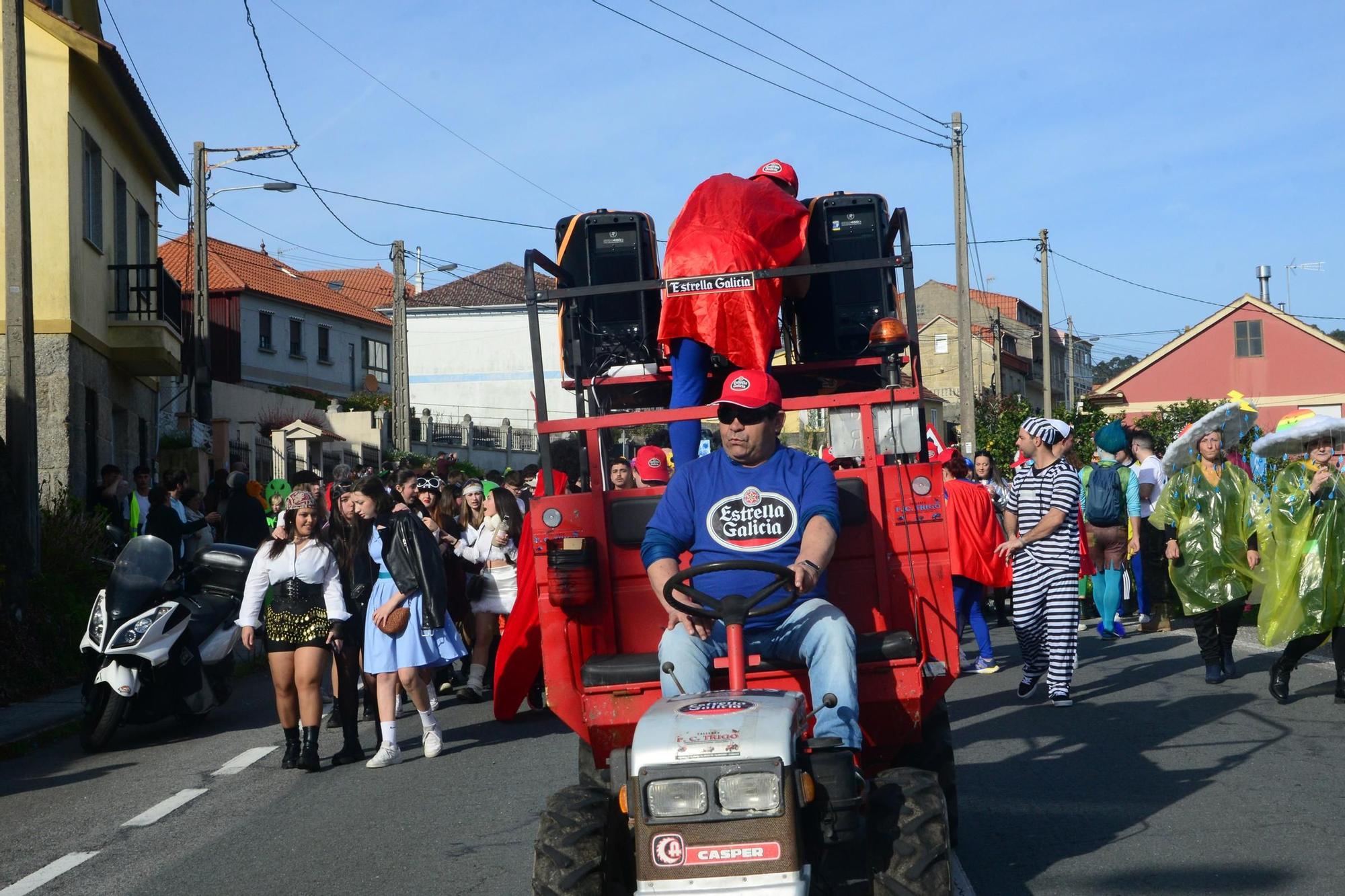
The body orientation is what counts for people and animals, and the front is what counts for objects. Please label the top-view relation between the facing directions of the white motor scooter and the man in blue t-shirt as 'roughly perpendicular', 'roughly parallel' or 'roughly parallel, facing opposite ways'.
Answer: roughly parallel

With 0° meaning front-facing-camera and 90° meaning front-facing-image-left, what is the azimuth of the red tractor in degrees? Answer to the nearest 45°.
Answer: approximately 0°

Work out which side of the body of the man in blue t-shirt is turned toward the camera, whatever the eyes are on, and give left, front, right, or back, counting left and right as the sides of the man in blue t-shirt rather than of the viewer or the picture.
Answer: front

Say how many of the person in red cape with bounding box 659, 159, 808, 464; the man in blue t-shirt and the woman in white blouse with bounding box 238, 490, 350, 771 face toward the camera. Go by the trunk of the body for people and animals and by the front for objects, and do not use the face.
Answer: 2

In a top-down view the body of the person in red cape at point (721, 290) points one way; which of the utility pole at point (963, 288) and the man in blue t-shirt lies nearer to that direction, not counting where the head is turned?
the utility pole

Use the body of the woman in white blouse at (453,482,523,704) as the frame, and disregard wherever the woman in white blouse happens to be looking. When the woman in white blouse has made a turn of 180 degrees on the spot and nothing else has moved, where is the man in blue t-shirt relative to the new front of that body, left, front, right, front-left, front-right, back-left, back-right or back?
back-right

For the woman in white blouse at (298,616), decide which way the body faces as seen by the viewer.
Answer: toward the camera

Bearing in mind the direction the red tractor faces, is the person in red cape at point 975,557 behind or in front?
behind

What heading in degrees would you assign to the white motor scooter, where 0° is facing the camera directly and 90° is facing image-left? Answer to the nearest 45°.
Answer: approximately 45°
